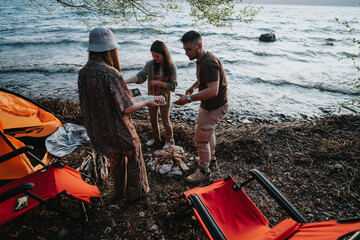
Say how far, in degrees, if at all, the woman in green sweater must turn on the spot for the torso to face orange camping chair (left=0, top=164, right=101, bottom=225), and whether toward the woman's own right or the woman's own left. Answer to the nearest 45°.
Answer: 0° — they already face it

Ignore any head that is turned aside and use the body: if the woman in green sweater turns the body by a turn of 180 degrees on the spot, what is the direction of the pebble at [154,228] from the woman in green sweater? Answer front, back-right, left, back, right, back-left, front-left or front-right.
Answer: back-right

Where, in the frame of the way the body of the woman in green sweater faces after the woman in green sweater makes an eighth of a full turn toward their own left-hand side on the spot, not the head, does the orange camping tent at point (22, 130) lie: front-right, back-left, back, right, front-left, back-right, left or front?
right

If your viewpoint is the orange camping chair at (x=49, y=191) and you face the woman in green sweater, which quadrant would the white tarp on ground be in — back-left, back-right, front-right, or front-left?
front-left

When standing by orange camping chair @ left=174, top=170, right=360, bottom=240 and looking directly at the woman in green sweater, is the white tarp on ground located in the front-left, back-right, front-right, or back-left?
front-left

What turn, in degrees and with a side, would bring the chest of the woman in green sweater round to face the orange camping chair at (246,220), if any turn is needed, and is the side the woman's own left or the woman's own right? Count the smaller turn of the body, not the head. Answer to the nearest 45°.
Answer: approximately 45° to the woman's own left

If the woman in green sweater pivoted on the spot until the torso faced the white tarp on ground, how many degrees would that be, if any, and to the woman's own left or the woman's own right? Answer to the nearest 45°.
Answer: approximately 45° to the woman's own right

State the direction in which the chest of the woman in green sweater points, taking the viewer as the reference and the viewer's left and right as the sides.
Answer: facing the viewer and to the left of the viewer
